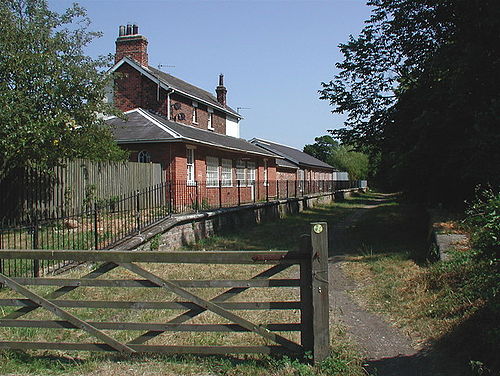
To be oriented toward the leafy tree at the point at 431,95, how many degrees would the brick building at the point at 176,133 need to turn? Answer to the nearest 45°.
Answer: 0° — it already faces it

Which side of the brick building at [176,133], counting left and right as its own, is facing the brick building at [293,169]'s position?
left

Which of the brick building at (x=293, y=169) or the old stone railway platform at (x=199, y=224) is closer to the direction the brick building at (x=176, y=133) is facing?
the old stone railway platform

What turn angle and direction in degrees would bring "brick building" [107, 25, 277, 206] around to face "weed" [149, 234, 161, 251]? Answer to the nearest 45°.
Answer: approximately 45° to its right

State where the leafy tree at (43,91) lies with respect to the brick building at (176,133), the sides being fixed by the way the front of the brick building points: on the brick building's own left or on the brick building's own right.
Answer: on the brick building's own right

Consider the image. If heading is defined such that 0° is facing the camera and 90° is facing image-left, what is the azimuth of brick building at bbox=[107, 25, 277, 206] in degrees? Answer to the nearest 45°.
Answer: approximately 315°
